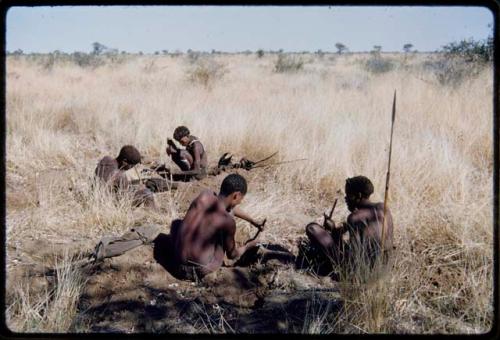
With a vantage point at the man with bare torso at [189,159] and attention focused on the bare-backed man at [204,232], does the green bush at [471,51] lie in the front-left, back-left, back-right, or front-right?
back-left

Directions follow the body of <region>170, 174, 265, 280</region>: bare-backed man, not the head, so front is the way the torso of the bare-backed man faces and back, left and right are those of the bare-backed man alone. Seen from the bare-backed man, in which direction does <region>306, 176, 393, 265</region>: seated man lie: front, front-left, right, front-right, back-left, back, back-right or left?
front-right

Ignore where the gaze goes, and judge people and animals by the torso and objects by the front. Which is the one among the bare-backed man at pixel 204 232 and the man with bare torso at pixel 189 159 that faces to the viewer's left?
the man with bare torso

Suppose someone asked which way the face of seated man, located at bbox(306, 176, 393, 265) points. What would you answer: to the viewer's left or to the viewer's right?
to the viewer's left

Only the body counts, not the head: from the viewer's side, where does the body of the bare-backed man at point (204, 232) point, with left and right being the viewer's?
facing away from the viewer and to the right of the viewer

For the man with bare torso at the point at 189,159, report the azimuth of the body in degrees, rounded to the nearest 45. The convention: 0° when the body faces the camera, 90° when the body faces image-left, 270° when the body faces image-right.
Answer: approximately 90°

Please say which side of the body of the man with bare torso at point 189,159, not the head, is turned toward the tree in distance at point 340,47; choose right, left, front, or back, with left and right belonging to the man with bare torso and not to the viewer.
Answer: right

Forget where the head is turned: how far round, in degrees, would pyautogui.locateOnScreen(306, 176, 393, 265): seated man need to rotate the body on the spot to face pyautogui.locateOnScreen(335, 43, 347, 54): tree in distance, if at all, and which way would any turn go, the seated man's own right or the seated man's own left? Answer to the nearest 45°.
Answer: approximately 45° to the seated man's own right

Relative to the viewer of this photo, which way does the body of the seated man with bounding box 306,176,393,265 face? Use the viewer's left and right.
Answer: facing away from the viewer and to the left of the viewer

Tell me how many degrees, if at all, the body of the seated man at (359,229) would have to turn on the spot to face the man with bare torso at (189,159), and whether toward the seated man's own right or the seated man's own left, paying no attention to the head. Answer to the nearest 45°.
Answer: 0° — they already face them

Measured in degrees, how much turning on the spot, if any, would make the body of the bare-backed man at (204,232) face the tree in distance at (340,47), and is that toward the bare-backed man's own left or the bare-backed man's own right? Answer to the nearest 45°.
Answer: approximately 45° to the bare-backed man's own left
